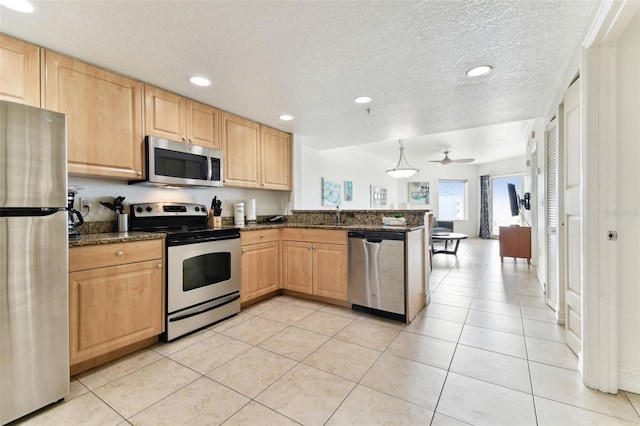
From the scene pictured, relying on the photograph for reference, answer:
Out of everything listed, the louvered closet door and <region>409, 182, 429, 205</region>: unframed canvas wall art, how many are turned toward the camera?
1

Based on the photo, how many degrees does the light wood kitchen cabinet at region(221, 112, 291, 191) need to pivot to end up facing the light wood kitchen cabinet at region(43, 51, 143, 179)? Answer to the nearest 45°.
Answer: approximately 90° to its right

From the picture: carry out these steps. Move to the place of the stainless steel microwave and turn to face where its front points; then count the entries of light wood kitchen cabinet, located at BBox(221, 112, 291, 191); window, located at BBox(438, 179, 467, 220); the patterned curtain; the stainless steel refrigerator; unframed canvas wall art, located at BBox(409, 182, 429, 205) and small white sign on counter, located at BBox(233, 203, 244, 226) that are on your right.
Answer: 1

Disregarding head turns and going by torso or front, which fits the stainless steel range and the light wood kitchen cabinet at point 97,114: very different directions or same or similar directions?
same or similar directions

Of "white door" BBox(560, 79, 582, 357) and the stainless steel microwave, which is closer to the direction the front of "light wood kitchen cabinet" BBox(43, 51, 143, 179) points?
the white door

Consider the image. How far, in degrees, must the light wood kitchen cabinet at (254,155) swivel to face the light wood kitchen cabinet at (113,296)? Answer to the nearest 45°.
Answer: approximately 90° to its right

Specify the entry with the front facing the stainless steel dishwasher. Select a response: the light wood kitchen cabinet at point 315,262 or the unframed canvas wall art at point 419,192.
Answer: the unframed canvas wall art

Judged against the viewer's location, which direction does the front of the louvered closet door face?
facing to the left of the viewer

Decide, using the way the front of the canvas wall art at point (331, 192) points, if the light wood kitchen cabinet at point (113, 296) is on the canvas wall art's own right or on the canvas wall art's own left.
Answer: on the canvas wall art's own right

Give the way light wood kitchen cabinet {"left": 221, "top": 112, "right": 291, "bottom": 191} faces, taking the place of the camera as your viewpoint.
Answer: facing the viewer and to the right of the viewer

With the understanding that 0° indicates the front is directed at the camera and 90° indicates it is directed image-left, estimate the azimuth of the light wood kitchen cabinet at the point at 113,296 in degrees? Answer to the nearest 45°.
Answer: approximately 315°

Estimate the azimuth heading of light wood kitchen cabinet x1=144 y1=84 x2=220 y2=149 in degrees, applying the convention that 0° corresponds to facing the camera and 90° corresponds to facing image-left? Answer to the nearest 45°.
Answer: approximately 315°

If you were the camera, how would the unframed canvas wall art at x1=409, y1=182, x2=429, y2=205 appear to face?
facing the viewer

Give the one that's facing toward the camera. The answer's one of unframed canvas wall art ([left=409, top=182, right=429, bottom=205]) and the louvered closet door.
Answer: the unframed canvas wall art

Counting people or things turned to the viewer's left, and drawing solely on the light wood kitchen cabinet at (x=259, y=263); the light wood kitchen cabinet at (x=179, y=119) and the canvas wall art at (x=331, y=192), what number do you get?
0
